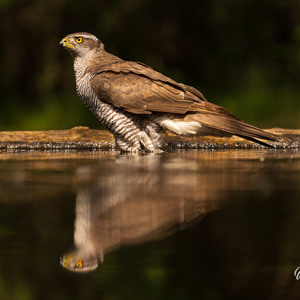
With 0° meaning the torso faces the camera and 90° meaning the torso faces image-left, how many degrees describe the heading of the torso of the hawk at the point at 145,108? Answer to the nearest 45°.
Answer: approximately 90°
